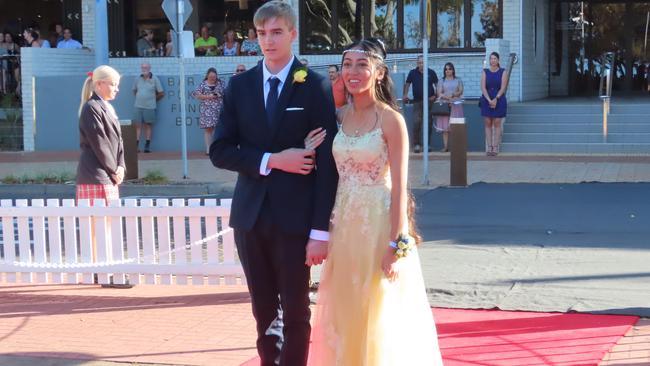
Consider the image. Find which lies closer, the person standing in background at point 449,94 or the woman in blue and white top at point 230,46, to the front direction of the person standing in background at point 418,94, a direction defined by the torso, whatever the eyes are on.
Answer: the person standing in background

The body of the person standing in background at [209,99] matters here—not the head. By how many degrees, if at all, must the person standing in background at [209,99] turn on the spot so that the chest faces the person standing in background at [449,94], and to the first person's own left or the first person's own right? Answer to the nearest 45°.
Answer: approximately 90° to the first person's own left

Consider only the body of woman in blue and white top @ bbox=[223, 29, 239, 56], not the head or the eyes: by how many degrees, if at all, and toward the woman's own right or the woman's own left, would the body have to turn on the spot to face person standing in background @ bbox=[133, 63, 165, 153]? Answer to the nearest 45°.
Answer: approximately 45° to the woman's own right

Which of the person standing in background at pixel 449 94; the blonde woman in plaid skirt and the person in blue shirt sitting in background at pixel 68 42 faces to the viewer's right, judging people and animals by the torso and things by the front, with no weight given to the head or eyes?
the blonde woman in plaid skirt

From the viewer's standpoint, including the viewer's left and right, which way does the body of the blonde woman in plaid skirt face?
facing to the right of the viewer

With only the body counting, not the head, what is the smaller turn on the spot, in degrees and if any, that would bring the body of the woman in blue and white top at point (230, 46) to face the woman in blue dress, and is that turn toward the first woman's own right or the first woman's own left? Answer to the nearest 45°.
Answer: approximately 45° to the first woman's own left

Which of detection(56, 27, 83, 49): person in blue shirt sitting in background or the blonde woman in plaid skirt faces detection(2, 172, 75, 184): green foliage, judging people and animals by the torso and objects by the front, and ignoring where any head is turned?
the person in blue shirt sitting in background

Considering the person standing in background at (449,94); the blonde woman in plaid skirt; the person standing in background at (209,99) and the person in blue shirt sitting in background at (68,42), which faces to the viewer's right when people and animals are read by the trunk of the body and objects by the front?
the blonde woman in plaid skirt
